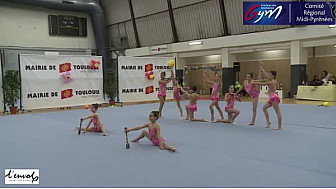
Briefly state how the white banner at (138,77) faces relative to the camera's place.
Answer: facing the viewer

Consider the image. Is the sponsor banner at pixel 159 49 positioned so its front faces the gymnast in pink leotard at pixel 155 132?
yes

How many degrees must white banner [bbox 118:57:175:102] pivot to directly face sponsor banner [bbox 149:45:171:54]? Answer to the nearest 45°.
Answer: approximately 180°

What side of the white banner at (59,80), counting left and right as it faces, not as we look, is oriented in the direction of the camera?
front

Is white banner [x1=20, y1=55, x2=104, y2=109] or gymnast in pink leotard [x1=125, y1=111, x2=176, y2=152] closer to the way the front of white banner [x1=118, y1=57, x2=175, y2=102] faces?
the gymnast in pink leotard
